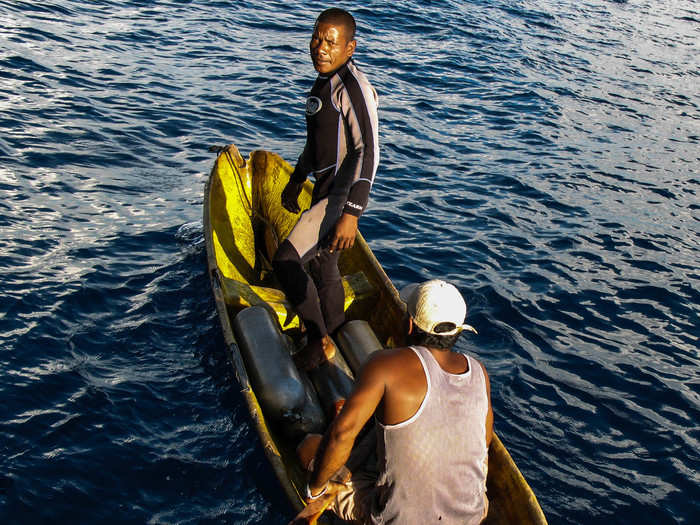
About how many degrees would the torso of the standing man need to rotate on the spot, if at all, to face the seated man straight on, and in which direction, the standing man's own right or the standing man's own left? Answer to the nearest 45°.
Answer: approximately 45° to the standing man's own left

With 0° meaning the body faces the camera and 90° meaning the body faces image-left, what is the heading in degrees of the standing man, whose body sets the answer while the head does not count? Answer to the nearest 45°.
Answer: approximately 45°

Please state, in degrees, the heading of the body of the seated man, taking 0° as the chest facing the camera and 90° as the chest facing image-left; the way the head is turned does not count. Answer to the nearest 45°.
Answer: approximately 135°

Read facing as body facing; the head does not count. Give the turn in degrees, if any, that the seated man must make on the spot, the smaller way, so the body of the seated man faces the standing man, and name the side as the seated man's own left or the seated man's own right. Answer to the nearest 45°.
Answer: approximately 45° to the seated man's own right
